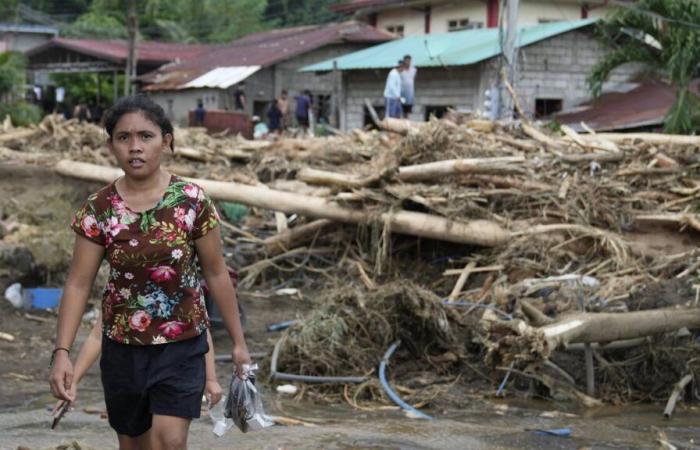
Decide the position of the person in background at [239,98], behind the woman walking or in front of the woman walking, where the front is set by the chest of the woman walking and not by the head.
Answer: behind

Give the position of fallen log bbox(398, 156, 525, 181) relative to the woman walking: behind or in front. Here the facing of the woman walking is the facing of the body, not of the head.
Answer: behind

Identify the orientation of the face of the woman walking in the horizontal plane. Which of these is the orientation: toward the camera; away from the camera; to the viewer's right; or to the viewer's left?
toward the camera

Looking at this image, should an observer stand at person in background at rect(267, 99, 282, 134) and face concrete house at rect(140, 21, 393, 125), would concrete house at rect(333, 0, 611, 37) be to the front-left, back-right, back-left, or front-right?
front-right

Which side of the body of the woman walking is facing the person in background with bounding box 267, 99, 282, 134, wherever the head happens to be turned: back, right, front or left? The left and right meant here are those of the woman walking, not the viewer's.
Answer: back

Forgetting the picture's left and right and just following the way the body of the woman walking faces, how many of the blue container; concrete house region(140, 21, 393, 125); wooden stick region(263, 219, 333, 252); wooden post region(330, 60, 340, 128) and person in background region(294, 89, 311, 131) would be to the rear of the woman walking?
5

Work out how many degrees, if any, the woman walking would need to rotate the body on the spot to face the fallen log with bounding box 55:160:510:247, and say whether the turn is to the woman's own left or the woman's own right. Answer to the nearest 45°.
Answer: approximately 180°

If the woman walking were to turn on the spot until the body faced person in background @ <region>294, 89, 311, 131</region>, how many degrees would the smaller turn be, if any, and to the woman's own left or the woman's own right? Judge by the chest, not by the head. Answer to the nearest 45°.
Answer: approximately 180°

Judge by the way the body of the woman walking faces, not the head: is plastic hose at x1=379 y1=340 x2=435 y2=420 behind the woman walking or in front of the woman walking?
behind

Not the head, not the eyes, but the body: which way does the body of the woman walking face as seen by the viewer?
toward the camera

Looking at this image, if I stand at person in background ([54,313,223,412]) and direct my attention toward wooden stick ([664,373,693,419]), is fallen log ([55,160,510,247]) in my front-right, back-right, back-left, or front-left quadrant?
front-left

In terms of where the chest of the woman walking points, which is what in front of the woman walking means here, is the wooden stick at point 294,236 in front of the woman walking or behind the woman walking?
behind

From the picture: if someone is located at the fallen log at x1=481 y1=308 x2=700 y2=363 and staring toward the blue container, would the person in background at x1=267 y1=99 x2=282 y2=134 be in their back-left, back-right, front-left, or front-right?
front-right

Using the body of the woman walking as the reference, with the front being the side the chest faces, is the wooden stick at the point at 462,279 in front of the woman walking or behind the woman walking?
behind

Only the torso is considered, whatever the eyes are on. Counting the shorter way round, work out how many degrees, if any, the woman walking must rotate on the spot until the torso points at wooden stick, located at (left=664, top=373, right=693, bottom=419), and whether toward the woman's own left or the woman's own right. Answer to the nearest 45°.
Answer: approximately 135° to the woman's own left

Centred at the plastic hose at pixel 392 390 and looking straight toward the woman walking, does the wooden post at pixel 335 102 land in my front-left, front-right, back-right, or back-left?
back-right
